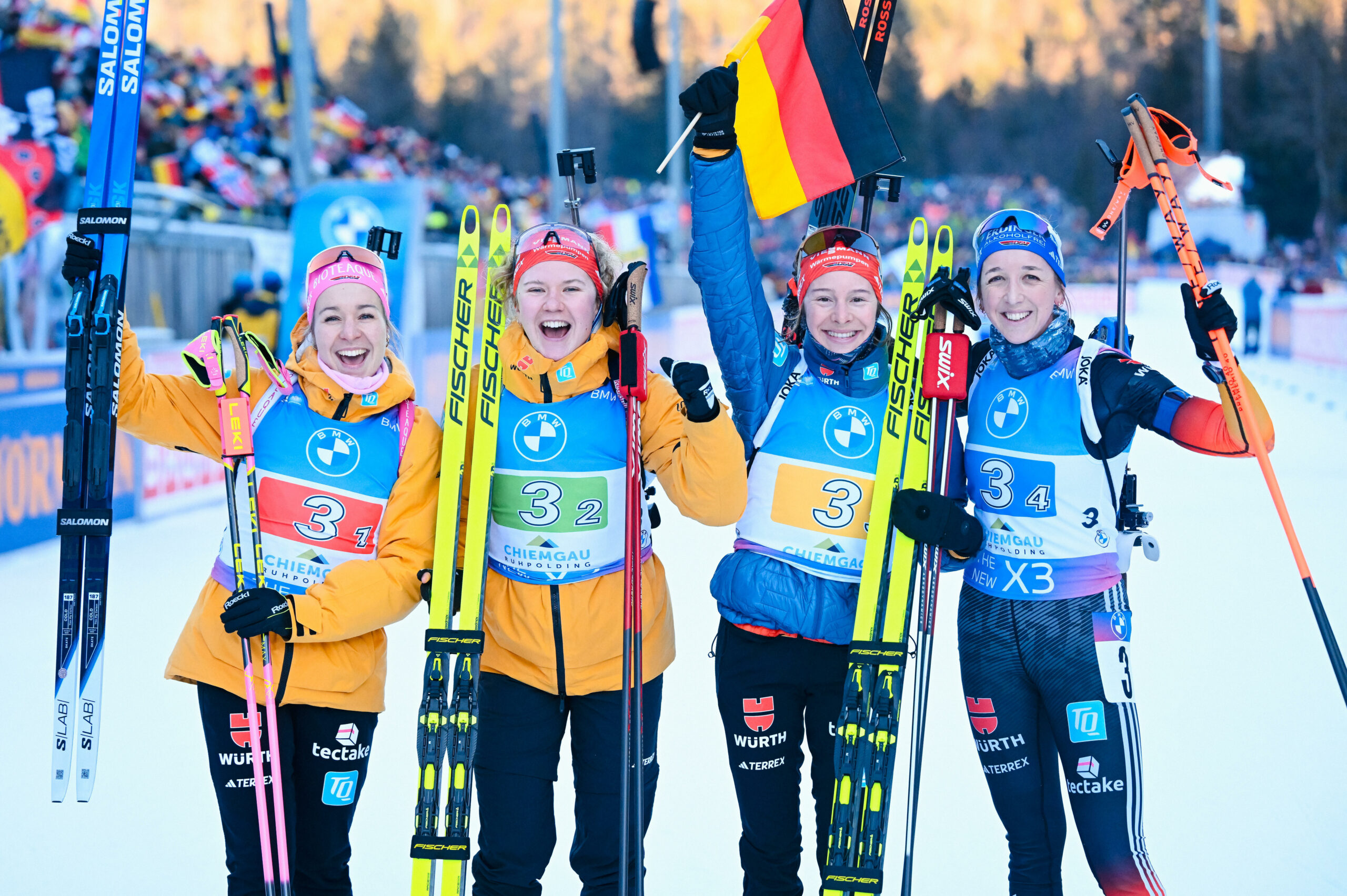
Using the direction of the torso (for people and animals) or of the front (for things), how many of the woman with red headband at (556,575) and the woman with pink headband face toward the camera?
2

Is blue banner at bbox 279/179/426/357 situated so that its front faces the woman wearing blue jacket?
yes

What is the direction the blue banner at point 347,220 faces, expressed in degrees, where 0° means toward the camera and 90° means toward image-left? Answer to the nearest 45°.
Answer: approximately 0°

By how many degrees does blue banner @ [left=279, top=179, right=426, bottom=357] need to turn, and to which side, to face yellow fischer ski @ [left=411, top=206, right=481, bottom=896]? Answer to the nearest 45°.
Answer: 0° — it already faces it

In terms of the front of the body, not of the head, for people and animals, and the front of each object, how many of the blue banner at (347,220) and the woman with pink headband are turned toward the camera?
2

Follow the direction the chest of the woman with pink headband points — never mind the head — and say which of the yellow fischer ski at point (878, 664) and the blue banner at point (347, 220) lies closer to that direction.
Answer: the yellow fischer ski

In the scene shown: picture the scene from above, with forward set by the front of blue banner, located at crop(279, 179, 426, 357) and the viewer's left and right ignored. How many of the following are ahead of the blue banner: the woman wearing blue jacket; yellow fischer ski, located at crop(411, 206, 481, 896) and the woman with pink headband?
3
